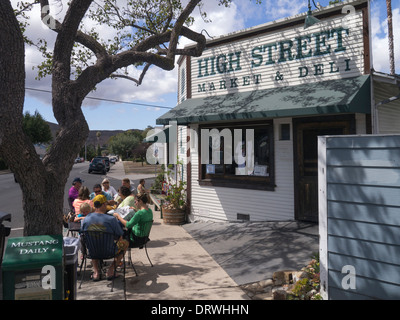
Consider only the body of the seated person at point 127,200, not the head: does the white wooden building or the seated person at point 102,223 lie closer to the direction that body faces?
the seated person

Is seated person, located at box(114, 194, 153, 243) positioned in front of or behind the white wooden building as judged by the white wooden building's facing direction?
in front

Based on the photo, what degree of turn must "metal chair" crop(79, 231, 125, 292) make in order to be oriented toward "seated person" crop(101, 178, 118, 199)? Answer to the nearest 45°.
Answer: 0° — it already faces them

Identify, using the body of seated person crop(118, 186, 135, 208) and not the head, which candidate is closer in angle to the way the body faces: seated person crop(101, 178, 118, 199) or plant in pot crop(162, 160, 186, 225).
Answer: the seated person

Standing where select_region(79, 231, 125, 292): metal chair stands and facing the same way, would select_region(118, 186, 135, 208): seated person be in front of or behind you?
in front

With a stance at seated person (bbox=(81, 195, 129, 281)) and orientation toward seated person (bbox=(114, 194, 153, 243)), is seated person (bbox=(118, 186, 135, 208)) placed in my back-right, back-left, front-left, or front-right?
front-left

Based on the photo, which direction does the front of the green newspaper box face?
toward the camera

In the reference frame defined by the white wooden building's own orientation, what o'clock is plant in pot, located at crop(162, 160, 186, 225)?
The plant in pot is roughly at 2 o'clock from the white wooden building.

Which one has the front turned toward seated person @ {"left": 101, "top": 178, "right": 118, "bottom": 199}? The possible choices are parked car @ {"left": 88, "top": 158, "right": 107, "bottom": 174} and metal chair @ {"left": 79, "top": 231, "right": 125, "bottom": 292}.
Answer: the metal chair

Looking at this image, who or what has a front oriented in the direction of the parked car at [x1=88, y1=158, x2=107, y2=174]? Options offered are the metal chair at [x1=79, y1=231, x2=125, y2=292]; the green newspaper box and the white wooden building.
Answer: the metal chair

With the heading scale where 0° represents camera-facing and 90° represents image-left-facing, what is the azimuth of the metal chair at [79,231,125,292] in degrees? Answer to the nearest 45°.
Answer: approximately 180°

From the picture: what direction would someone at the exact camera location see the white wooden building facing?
facing the viewer and to the left of the viewer

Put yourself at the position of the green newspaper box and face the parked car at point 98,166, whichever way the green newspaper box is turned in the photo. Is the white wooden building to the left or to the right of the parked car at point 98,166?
right

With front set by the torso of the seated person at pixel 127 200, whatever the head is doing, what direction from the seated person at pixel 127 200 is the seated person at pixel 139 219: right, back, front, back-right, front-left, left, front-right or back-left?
left
